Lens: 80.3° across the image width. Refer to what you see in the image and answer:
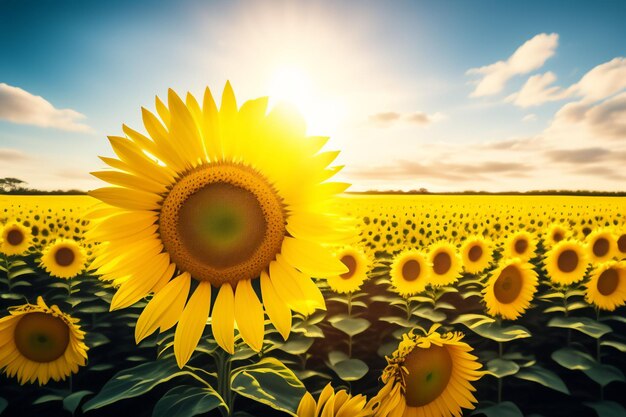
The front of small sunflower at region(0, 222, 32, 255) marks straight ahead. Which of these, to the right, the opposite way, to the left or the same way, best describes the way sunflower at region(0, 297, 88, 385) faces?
the same way

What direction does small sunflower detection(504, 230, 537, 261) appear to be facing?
toward the camera

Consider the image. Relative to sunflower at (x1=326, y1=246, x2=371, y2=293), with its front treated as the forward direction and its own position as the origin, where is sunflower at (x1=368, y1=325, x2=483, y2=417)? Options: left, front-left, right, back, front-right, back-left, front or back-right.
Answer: front

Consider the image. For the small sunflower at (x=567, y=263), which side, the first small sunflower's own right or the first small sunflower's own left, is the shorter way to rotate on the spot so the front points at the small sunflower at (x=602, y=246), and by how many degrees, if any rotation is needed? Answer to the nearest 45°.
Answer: approximately 135° to the first small sunflower's own left

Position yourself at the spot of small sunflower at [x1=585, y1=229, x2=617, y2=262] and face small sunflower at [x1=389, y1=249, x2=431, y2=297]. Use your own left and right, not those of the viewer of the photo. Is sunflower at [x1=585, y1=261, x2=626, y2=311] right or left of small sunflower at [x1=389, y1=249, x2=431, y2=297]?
left

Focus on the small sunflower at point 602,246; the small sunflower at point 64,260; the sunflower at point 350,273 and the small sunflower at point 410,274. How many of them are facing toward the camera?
4

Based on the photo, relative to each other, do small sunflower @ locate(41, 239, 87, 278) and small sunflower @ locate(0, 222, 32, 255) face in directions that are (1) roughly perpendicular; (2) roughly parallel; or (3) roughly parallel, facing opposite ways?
roughly parallel

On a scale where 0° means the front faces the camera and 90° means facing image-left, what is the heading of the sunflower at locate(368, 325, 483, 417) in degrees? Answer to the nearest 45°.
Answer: approximately 45°

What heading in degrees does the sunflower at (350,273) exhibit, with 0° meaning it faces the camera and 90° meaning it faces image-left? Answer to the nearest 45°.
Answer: approximately 0°

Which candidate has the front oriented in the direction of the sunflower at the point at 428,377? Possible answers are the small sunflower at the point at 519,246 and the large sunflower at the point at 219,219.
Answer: the small sunflower

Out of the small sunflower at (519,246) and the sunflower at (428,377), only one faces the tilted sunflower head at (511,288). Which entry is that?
the small sunflower

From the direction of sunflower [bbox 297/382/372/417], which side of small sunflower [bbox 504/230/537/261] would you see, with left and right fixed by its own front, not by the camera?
front

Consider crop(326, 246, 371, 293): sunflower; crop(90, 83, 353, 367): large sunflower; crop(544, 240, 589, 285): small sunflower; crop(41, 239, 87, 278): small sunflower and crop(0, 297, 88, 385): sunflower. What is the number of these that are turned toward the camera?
5

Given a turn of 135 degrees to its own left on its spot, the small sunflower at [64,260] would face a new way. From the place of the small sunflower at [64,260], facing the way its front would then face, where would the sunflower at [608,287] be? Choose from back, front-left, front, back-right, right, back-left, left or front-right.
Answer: right

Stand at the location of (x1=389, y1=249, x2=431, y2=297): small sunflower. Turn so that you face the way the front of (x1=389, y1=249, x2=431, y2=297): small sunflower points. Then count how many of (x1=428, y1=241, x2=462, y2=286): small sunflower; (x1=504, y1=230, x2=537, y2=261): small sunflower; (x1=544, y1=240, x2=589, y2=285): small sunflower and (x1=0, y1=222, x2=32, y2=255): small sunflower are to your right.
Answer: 1

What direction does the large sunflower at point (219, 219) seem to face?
toward the camera

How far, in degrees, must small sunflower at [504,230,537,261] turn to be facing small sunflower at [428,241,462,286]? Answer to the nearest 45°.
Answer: approximately 45° to its right

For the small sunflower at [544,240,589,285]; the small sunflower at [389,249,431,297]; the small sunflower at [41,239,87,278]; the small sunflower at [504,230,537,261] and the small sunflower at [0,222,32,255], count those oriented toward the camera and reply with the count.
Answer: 5

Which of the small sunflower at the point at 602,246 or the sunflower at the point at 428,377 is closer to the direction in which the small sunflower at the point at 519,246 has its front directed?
the sunflower

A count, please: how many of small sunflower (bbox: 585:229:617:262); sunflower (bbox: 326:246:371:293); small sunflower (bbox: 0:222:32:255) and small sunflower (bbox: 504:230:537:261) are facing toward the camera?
4

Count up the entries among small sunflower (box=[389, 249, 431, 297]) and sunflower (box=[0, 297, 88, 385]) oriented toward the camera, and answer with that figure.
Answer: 2
